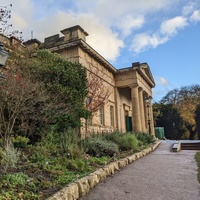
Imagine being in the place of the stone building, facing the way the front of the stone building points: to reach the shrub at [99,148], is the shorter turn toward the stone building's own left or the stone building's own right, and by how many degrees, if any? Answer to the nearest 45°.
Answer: approximately 45° to the stone building's own right

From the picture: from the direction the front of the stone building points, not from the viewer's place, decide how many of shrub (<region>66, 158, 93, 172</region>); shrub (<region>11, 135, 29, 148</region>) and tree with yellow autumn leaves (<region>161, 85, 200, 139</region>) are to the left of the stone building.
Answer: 1

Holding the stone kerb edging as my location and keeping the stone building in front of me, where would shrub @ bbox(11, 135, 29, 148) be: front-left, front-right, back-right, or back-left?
front-left

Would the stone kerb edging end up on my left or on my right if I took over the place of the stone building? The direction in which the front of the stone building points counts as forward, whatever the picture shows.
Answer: on my right

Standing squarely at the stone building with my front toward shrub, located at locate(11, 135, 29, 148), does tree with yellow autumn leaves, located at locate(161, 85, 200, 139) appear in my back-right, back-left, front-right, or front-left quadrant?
back-left

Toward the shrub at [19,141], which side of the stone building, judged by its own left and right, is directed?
right

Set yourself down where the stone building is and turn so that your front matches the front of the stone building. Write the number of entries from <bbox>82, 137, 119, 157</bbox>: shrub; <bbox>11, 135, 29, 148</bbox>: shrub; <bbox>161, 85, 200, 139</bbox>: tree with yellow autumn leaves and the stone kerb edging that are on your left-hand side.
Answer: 1

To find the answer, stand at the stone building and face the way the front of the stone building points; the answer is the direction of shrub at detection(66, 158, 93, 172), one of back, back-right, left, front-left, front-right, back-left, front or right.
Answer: front-right

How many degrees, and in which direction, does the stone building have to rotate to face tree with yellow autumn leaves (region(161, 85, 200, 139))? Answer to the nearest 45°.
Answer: approximately 90° to its left

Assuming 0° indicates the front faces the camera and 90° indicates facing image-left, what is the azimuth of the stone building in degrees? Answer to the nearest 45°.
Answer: approximately 315°

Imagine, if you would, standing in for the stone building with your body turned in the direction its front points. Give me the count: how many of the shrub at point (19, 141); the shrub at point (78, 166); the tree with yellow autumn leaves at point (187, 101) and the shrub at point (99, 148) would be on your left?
1
